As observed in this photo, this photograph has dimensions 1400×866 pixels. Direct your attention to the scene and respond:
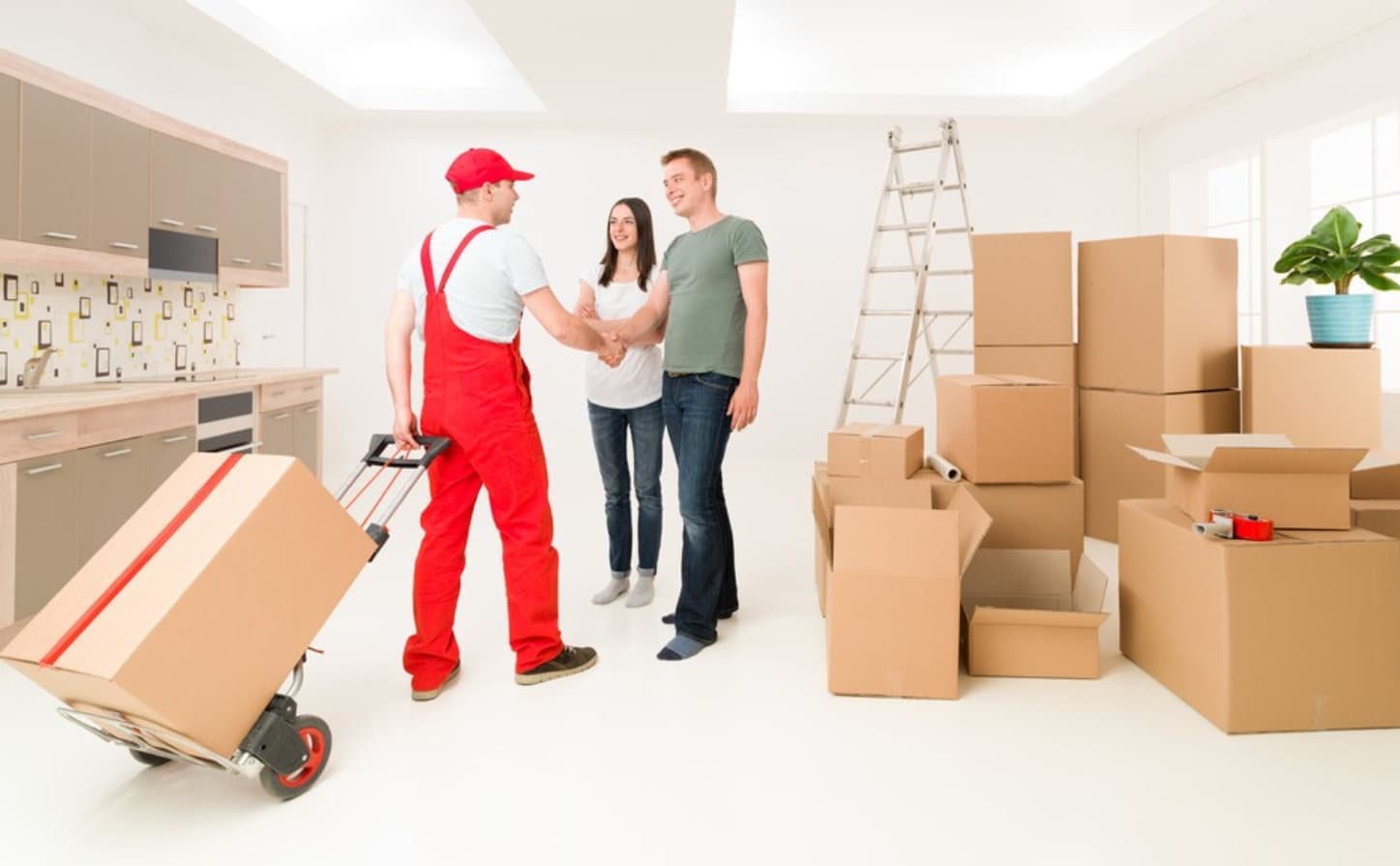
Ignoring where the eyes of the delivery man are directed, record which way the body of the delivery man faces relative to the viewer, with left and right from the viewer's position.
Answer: facing away from the viewer and to the right of the viewer

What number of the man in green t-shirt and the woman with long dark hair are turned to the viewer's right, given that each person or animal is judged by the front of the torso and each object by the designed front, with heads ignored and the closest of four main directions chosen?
0

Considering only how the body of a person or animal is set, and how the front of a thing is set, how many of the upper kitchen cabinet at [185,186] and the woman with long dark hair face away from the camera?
0

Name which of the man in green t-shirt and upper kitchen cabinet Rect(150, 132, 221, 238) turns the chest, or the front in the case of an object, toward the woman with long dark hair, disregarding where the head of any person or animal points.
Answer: the upper kitchen cabinet

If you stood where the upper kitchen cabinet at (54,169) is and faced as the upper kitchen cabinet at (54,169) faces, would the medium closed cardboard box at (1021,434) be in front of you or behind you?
in front

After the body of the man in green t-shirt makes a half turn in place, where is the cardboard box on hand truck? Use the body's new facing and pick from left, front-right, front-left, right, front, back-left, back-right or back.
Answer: back

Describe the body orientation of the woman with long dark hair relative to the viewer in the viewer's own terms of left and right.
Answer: facing the viewer and to the left of the viewer

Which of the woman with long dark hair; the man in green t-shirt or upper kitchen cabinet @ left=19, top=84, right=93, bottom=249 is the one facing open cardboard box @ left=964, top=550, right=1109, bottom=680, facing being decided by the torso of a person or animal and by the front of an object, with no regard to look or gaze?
the upper kitchen cabinet

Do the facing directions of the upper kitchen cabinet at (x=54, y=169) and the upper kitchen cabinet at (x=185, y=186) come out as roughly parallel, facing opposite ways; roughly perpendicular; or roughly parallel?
roughly parallel

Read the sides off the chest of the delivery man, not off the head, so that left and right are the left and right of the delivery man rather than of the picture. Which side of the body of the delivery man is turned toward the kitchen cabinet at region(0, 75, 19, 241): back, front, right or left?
left

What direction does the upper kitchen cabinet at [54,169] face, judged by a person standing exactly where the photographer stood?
facing the viewer and to the right of the viewer

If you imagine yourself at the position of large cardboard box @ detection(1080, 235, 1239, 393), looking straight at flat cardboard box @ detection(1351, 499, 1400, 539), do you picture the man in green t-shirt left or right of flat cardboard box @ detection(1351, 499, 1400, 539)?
right

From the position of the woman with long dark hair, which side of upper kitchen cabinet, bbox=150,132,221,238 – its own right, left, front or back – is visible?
front

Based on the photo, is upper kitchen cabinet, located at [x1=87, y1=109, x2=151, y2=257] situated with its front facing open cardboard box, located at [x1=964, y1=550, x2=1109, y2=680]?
yes
